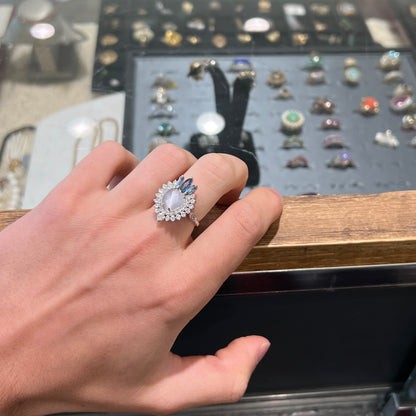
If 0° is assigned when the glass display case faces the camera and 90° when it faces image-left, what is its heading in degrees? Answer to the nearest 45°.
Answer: approximately 0°
